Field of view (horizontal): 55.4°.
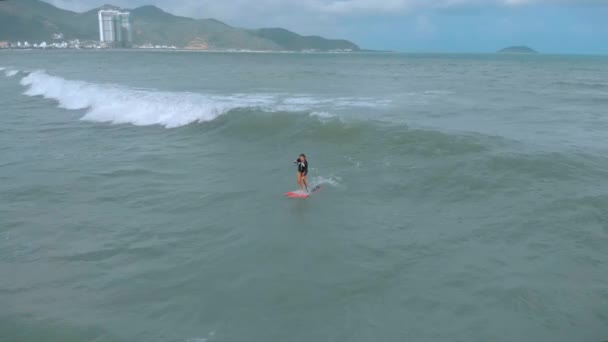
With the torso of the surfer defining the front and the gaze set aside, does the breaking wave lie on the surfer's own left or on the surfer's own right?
on the surfer's own right

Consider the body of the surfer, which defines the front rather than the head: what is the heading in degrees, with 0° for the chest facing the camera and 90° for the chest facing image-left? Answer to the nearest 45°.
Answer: approximately 45°
